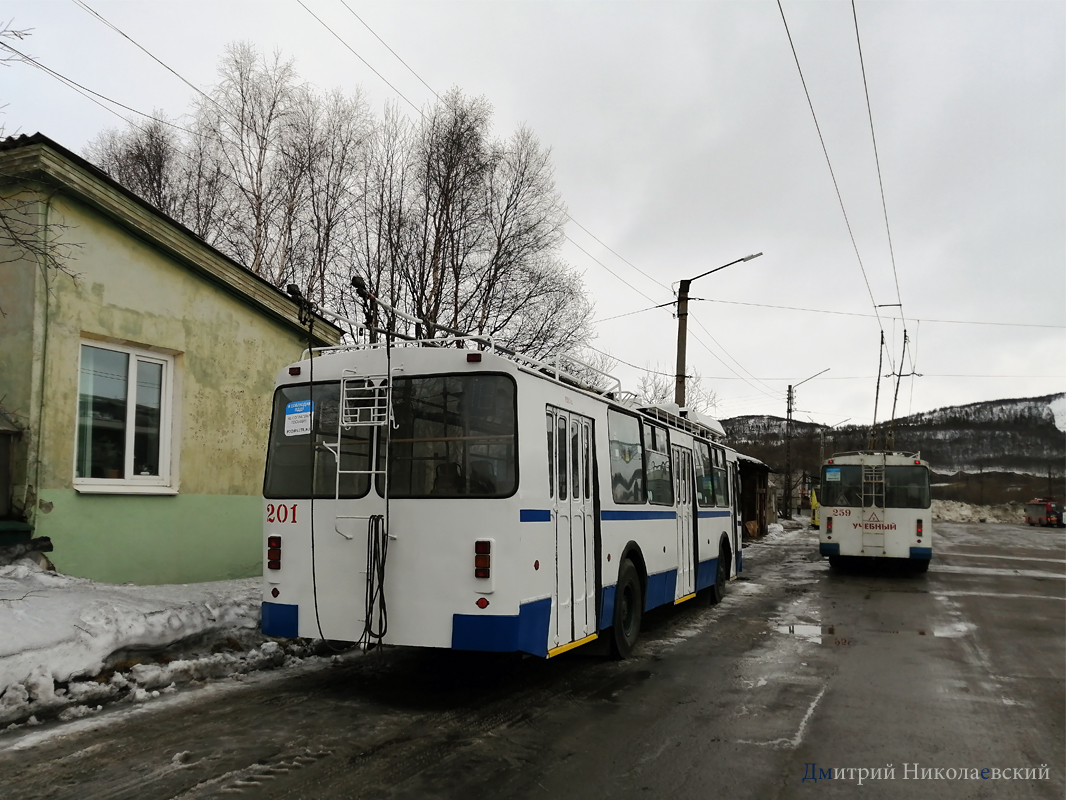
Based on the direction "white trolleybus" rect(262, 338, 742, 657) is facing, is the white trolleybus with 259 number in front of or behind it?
in front

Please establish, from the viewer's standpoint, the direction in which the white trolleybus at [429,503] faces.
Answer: facing away from the viewer and to the right of the viewer

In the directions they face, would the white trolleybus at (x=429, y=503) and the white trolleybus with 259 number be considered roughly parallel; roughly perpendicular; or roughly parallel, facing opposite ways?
roughly parallel

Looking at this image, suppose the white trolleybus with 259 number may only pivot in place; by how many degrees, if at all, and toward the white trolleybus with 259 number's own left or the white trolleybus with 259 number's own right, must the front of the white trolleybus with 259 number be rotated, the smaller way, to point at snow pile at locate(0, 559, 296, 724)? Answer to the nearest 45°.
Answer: approximately 180°

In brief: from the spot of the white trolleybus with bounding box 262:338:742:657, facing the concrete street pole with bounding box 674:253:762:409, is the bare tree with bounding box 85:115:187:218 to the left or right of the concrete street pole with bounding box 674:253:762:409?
left

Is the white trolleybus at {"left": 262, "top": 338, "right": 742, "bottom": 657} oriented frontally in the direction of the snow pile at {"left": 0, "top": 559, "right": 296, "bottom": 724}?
no

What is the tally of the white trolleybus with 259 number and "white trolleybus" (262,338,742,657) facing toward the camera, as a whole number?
0

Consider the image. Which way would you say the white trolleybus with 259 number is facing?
away from the camera

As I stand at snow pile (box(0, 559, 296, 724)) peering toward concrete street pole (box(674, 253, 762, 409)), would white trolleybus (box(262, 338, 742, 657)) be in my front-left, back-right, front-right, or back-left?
front-right

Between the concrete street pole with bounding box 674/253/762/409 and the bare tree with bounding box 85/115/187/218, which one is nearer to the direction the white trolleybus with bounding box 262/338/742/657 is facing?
the concrete street pole

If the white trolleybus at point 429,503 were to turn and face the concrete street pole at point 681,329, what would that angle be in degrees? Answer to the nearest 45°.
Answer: approximately 45° to its left

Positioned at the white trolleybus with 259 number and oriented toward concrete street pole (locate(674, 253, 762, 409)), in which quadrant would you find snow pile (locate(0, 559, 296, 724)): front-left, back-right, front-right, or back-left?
front-left

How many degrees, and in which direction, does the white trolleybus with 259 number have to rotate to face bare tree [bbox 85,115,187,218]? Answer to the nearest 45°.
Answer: approximately 90° to its left

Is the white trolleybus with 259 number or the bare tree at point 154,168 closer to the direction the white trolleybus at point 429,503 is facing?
the white trolleybus with 259 number

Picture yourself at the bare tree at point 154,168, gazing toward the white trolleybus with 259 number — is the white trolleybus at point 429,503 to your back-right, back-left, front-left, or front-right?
front-right

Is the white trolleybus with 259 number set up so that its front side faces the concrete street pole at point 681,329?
no

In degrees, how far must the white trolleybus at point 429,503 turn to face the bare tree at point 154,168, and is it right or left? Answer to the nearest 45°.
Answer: approximately 90° to its left

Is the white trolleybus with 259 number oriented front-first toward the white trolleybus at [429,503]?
no
